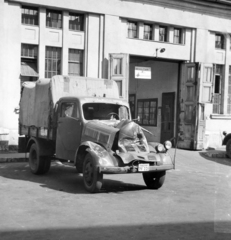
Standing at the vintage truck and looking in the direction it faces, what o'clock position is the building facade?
The building facade is roughly at 8 o'clock from the vintage truck.

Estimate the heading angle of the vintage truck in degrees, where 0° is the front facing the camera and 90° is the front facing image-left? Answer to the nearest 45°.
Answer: approximately 315°
